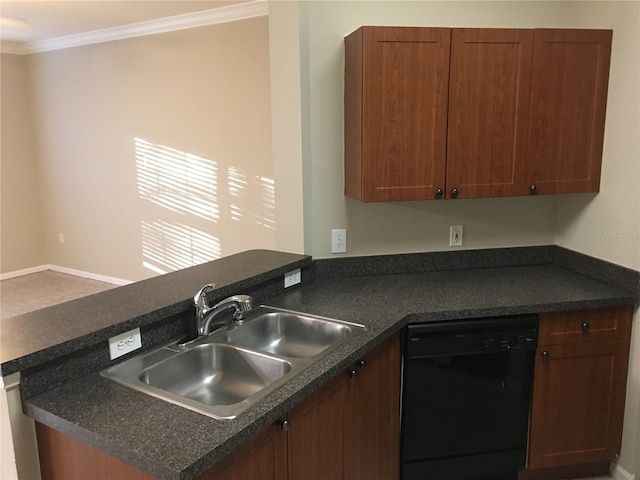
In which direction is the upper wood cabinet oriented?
toward the camera

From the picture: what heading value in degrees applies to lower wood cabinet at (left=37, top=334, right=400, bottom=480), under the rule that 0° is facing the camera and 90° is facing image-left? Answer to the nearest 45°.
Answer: approximately 315°

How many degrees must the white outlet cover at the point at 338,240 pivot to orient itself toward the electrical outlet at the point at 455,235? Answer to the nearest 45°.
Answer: approximately 90° to its left

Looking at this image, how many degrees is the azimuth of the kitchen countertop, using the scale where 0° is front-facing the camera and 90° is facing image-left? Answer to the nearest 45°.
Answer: approximately 315°

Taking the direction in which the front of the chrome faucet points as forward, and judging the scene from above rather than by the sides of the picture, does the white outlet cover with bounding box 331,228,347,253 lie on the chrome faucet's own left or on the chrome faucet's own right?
on the chrome faucet's own left

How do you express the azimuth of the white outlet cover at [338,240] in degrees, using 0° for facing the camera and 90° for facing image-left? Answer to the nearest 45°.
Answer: approximately 0°

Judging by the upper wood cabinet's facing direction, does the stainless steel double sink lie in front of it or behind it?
in front

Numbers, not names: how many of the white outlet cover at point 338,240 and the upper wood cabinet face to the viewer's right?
0

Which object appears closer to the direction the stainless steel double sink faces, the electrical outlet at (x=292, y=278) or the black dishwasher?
the black dishwasher
